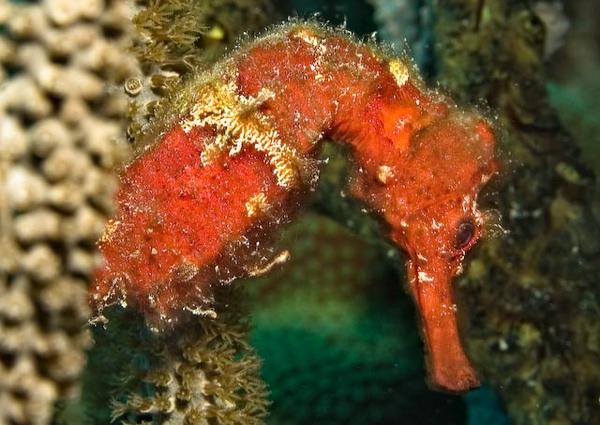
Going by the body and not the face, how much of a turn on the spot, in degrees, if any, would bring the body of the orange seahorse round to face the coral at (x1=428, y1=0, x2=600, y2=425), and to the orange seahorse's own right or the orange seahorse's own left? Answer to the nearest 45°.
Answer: approximately 45° to the orange seahorse's own left

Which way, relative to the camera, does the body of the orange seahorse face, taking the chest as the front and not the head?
to the viewer's right

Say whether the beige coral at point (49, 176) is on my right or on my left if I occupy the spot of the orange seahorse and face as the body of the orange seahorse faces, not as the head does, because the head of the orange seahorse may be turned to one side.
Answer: on my right
